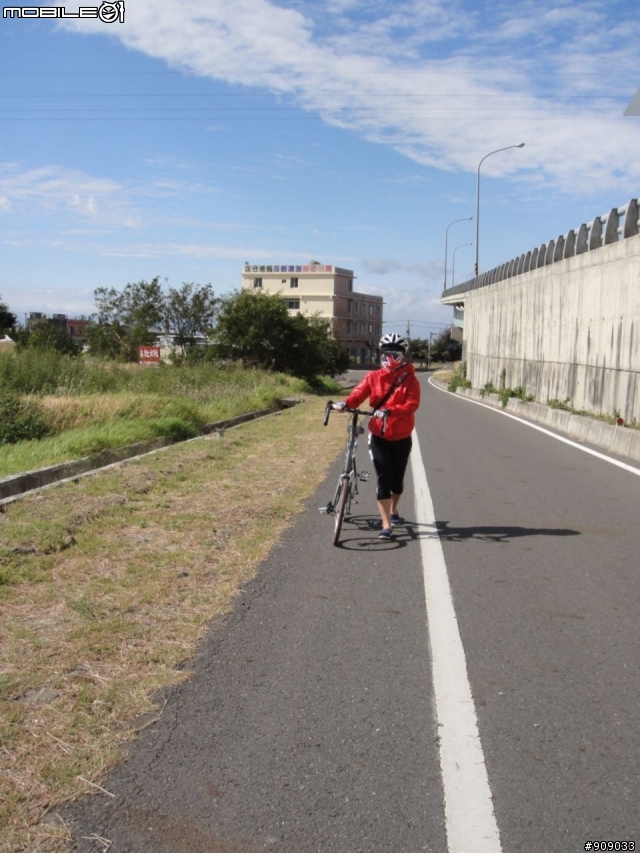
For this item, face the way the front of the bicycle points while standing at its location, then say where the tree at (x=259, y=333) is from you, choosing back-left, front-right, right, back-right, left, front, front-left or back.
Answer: back

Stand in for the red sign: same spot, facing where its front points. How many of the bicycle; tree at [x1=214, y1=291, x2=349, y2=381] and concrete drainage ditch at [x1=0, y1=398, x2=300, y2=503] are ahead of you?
2

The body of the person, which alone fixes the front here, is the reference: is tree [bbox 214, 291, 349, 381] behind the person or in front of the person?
behind

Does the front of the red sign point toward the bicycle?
yes

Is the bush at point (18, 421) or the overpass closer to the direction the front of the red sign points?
the bush

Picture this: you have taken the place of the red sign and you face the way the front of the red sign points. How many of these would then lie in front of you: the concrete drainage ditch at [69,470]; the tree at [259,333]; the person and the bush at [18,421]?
3

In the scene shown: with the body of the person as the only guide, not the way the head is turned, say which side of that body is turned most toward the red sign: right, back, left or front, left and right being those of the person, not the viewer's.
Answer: back

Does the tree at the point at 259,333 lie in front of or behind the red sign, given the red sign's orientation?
in front

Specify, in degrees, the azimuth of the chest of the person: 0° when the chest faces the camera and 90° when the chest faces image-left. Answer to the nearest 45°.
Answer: approximately 0°
